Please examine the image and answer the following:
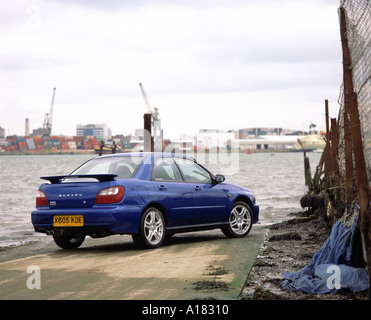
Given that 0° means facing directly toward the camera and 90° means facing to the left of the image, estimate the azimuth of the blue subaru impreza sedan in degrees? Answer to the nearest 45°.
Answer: approximately 225°

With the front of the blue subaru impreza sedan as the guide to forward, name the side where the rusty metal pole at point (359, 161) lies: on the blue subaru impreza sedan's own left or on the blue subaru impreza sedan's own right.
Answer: on the blue subaru impreza sedan's own right

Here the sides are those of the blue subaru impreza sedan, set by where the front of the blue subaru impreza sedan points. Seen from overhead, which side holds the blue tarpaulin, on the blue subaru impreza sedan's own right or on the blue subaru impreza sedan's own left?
on the blue subaru impreza sedan's own right

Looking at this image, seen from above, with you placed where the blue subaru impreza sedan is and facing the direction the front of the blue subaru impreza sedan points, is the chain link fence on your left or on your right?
on your right

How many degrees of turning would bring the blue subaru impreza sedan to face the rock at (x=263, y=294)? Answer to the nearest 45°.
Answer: approximately 135° to its right
